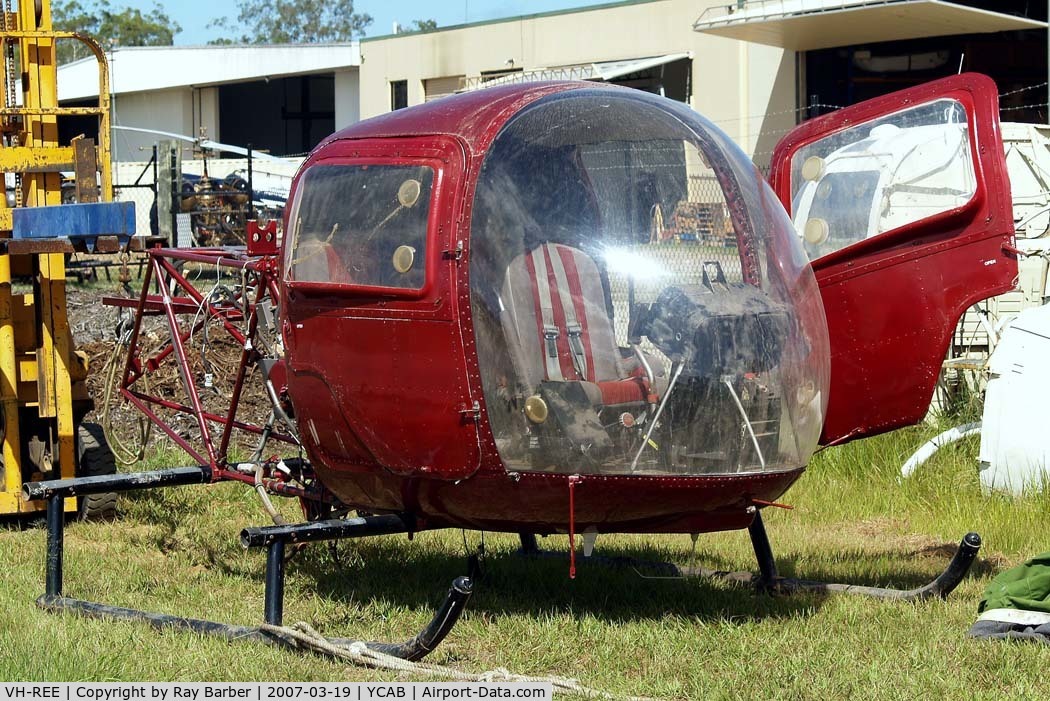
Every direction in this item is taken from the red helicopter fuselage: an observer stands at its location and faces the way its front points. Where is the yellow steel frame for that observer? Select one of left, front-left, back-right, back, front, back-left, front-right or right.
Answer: back

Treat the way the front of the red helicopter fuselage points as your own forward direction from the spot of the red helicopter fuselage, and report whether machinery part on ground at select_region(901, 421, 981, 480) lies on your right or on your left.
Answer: on your left

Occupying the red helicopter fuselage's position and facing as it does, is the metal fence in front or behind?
behind

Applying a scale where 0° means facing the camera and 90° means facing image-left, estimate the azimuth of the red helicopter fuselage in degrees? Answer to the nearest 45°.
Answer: approximately 315°
